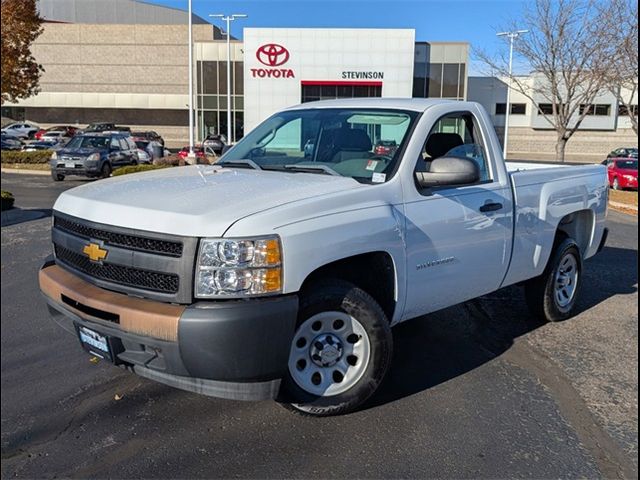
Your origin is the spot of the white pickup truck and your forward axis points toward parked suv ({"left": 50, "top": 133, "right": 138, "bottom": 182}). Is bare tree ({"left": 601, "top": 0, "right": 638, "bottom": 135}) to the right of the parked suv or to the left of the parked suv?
right

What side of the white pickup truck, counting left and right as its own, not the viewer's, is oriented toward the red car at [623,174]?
back

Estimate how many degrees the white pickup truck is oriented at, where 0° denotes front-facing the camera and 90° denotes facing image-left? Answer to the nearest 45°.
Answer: approximately 45°

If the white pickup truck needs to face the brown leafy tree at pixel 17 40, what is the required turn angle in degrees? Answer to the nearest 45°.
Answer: approximately 90° to its right

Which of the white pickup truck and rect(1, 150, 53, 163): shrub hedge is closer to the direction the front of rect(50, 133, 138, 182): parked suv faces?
the white pickup truck

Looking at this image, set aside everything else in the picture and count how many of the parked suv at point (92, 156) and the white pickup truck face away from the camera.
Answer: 0

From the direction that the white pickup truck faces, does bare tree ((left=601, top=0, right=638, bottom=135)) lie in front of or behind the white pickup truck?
behind

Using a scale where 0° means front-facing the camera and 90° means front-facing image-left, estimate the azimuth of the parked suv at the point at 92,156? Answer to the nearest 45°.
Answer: approximately 45°
